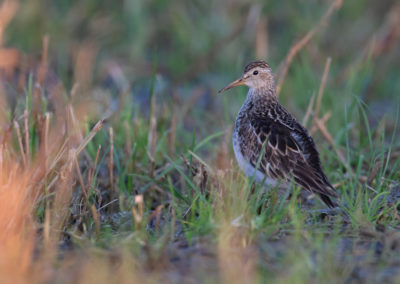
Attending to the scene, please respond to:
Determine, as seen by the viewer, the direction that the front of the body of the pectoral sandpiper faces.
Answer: to the viewer's left
